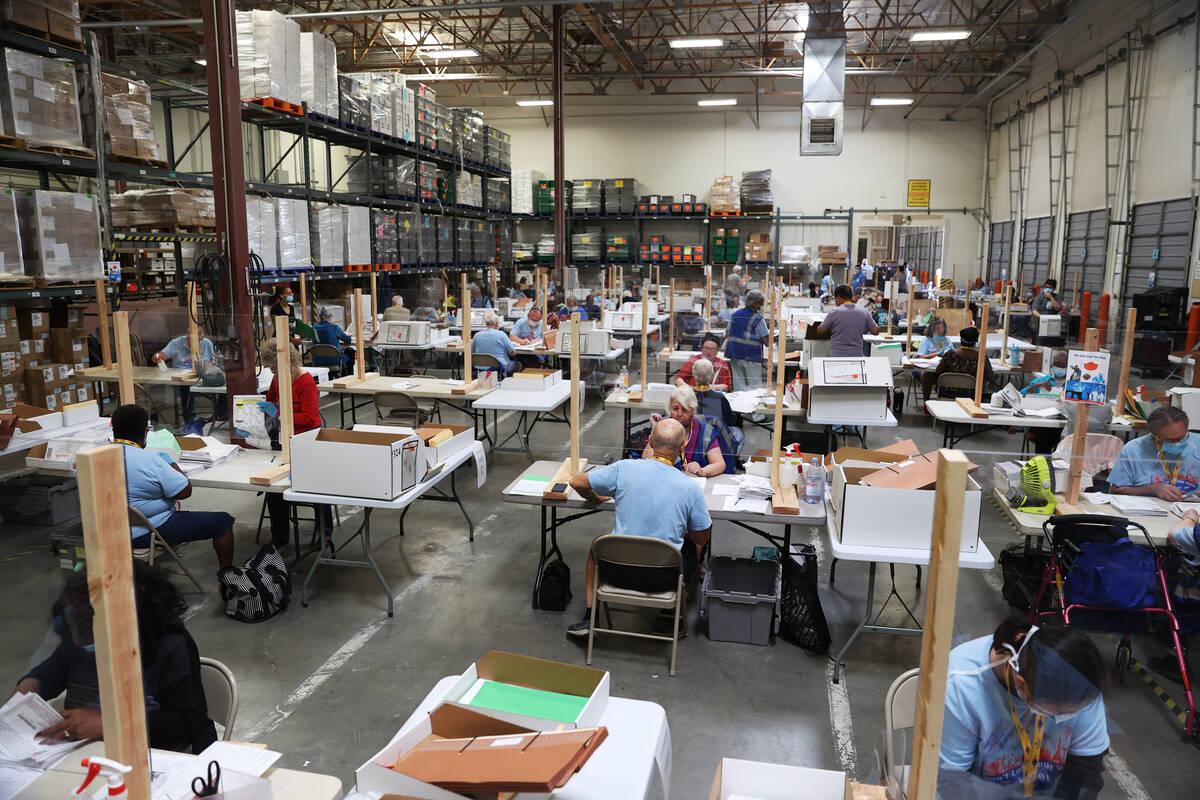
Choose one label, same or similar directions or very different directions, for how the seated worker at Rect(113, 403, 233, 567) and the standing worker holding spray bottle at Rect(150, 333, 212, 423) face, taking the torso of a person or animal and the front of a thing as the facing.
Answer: very different directions

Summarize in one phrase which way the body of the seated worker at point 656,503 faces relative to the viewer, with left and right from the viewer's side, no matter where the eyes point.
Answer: facing away from the viewer

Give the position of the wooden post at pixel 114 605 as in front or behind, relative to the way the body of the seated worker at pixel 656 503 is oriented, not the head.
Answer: behind

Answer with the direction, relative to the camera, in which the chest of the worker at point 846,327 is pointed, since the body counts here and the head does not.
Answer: away from the camera

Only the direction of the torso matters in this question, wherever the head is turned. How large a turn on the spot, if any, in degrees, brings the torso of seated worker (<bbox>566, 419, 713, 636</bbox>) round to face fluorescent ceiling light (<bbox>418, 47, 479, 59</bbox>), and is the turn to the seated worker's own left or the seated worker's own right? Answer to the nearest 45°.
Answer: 0° — they already face it

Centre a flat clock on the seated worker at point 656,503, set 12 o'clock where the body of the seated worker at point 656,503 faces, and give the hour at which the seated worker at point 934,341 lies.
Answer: the seated worker at point 934,341 is roughly at 1 o'clock from the seated worker at point 656,503.

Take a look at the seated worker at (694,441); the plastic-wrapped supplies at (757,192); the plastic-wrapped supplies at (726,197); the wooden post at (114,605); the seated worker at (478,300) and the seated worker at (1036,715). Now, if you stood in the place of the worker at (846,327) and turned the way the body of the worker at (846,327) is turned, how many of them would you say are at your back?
3

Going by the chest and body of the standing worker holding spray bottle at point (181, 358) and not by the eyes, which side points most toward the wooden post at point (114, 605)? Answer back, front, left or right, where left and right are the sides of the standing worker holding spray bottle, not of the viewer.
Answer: front

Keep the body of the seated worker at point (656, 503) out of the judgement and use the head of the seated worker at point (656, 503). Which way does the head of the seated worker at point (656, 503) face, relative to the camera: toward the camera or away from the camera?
away from the camera
